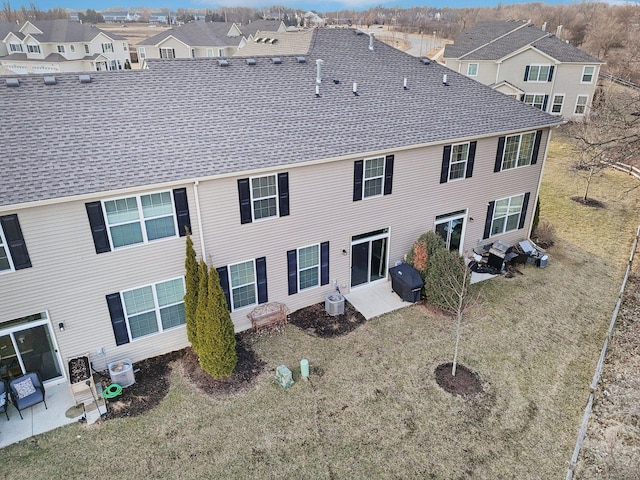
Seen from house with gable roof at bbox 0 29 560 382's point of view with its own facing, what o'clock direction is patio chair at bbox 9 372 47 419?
The patio chair is roughly at 9 o'clock from the house with gable roof.

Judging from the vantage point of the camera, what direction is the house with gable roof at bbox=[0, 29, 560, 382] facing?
facing away from the viewer and to the left of the viewer

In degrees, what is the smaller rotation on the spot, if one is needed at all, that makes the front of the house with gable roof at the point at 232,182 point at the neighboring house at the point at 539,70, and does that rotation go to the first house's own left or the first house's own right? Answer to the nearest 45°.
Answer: approximately 90° to the first house's own right

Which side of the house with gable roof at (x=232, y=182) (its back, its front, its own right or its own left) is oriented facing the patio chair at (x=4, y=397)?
left

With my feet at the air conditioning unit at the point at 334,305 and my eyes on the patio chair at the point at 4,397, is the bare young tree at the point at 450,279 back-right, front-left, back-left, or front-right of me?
back-left
